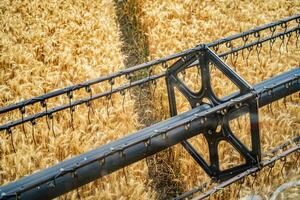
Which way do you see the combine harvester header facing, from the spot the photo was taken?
facing away from the viewer and to the left of the viewer
